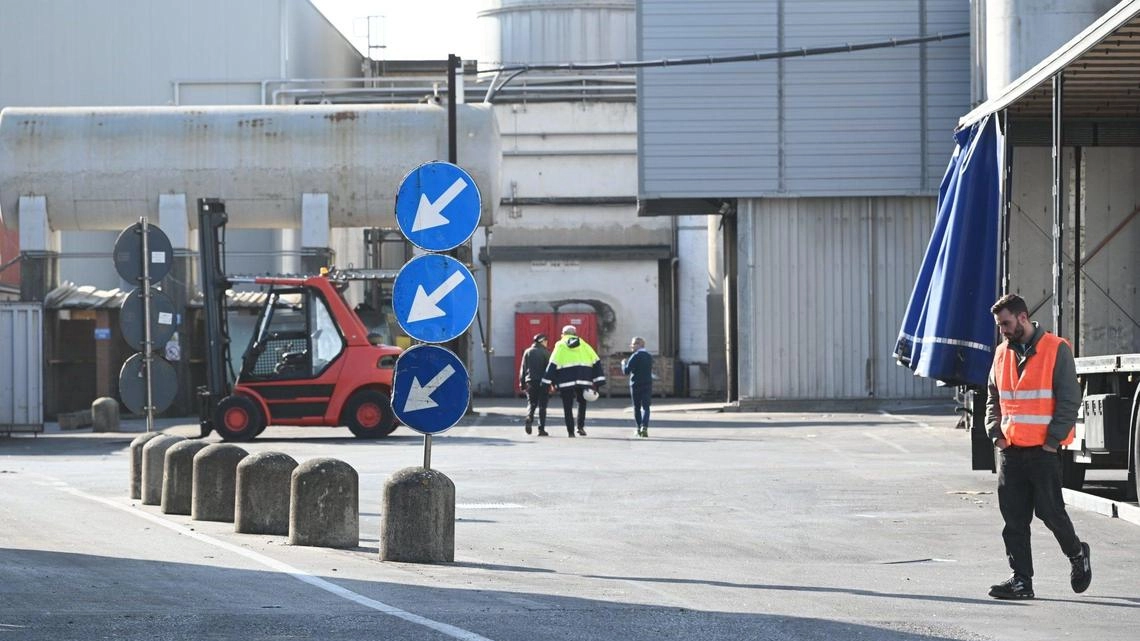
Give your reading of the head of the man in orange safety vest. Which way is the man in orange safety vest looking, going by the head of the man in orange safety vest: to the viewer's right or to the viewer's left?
to the viewer's left

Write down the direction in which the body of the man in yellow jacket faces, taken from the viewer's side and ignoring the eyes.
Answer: away from the camera

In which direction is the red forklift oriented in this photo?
to the viewer's left

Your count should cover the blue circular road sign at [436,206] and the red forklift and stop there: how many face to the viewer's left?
1

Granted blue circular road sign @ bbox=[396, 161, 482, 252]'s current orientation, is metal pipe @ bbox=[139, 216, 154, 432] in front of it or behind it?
behind

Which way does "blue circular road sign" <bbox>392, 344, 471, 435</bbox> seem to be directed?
toward the camera

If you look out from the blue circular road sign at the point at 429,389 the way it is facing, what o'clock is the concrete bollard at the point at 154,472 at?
The concrete bollard is roughly at 5 o'clock from the blue circular road sign.

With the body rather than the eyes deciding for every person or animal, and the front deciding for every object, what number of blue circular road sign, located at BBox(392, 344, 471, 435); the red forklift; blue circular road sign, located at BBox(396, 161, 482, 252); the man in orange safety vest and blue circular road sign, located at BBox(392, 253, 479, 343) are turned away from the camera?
0

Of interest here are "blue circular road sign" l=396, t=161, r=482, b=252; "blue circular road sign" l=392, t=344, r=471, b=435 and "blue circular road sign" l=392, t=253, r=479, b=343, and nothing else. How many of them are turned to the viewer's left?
0

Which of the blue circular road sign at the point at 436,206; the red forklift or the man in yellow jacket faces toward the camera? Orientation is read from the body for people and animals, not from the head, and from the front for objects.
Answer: the blue circular road sign

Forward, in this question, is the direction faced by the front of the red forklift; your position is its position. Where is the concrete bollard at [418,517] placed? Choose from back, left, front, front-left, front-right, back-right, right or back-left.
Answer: left

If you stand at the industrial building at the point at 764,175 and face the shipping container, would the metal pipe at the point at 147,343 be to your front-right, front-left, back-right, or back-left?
front-left
